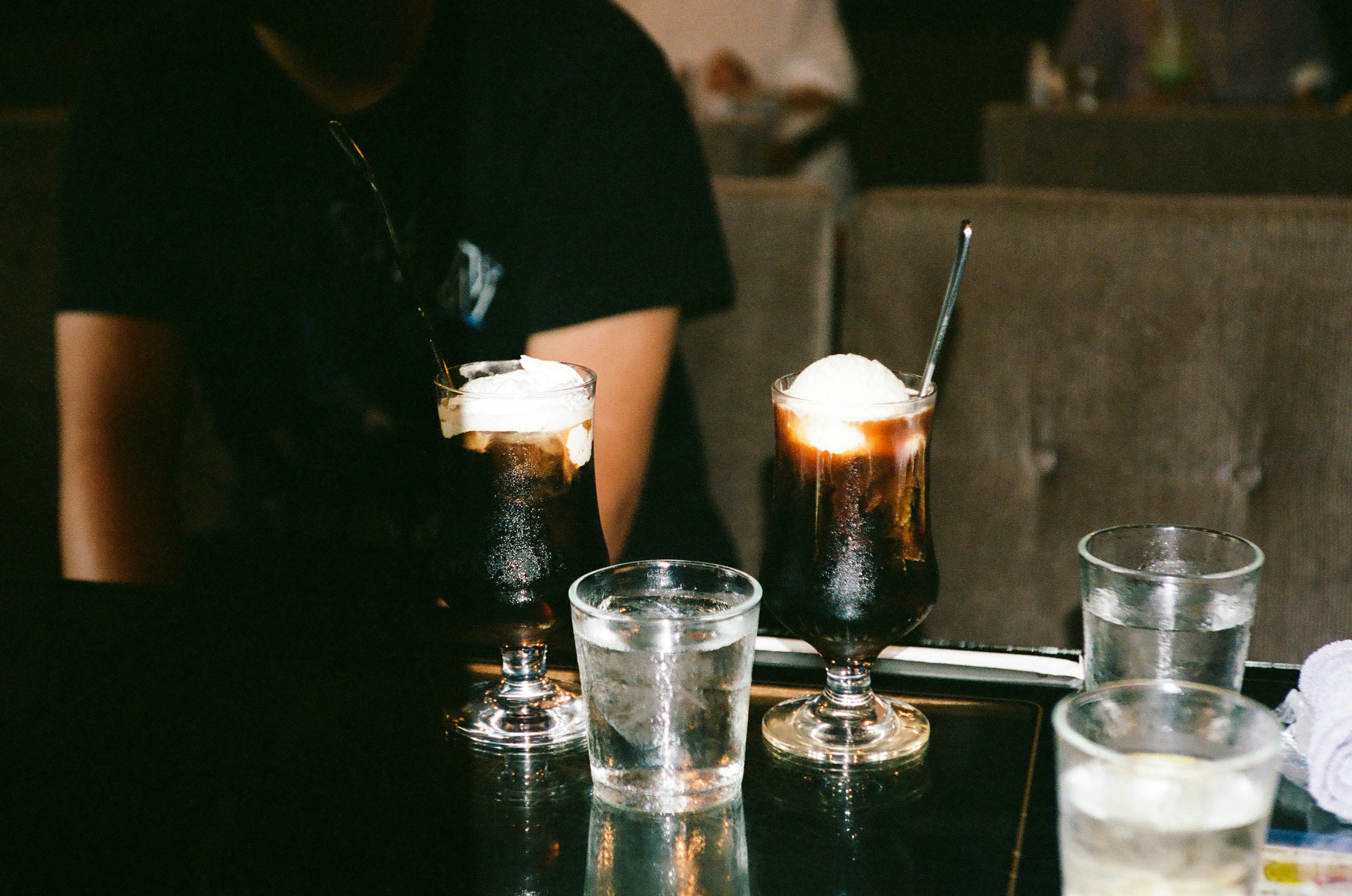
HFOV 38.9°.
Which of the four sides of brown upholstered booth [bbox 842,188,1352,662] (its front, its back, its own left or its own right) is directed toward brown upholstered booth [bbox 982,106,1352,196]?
back

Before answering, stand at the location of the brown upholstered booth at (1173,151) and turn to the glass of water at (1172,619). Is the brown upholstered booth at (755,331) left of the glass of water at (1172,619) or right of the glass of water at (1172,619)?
right

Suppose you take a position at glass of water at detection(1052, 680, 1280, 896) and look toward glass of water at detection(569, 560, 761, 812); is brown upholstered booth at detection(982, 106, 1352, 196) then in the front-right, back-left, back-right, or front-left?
front-right

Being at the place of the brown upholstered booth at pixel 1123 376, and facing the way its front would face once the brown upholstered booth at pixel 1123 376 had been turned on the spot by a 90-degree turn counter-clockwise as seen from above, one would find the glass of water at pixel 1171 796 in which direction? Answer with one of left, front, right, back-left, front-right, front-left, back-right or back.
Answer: right

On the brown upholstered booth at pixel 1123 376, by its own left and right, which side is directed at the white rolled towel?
front

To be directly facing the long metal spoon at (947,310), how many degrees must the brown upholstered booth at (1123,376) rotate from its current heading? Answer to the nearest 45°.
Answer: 0° — it already faces it

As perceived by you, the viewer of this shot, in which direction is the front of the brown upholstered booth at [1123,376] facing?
facing the viewer

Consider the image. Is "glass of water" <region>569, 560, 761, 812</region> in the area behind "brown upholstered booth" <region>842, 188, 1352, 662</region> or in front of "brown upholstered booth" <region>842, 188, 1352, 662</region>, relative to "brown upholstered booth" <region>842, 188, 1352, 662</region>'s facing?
in front

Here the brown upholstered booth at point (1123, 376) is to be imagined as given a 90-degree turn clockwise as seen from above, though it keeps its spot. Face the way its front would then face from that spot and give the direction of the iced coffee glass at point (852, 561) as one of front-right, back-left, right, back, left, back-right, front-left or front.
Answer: left

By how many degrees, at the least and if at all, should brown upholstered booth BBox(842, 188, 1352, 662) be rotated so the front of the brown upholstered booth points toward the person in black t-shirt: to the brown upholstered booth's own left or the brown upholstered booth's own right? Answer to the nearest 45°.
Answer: approximately 90° to the brown upholstered booth's own right

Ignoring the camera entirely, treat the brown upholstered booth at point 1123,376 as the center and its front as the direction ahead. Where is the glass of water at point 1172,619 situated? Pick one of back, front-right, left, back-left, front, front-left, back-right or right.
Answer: front
